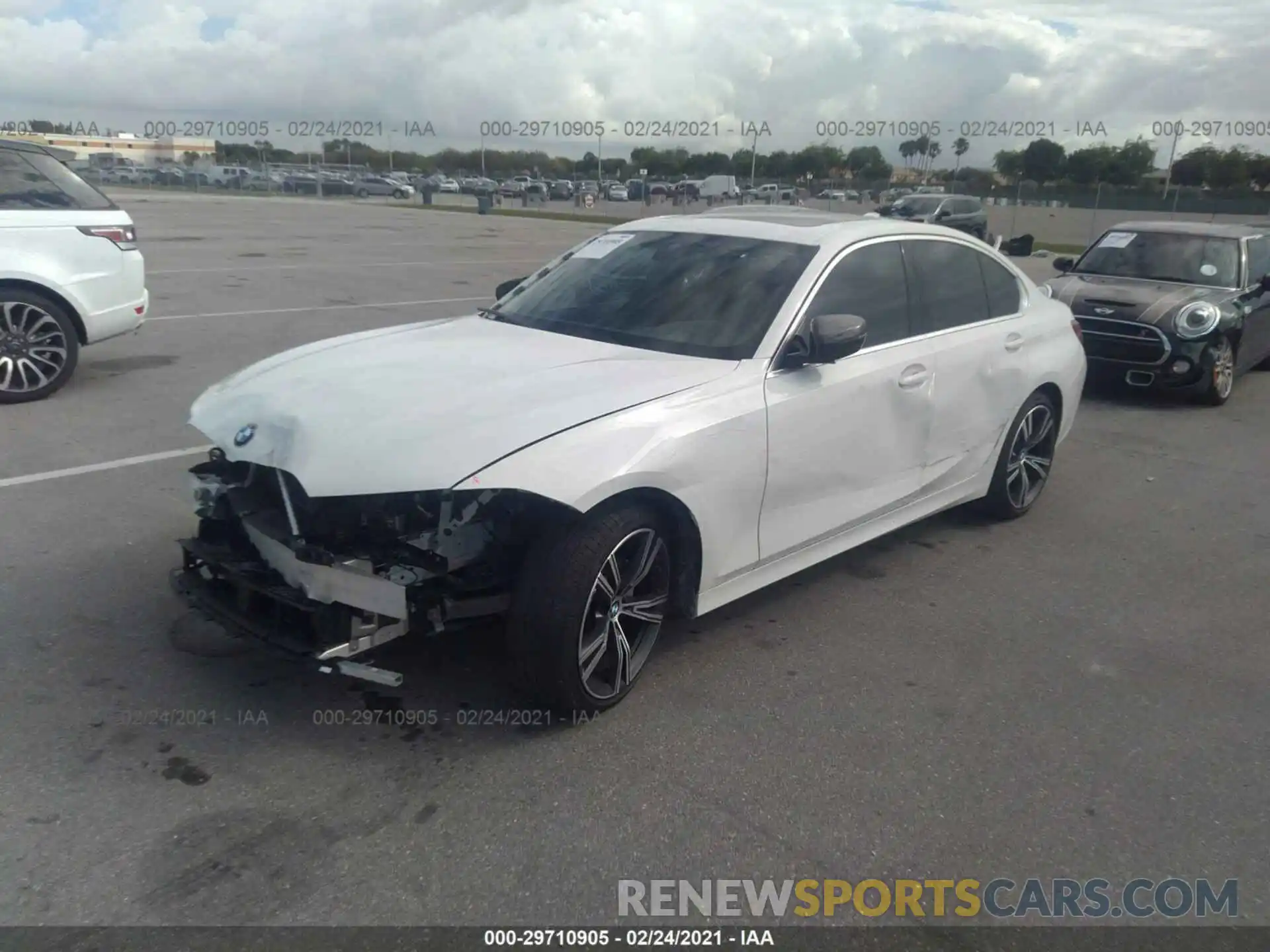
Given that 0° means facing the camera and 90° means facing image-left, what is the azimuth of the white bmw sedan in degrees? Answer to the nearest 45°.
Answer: approximately 45°

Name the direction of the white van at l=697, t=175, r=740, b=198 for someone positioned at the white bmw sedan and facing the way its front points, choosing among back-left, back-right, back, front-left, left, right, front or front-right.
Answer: back-right

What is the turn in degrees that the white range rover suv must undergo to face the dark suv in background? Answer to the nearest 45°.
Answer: approximately 135° to its right

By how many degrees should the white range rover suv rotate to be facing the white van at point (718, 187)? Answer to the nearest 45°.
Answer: approximately 135° to its right

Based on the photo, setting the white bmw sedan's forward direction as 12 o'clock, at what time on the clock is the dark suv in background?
The dark suv in background is roughly at 5 o'clock from the white bmw sedan.
